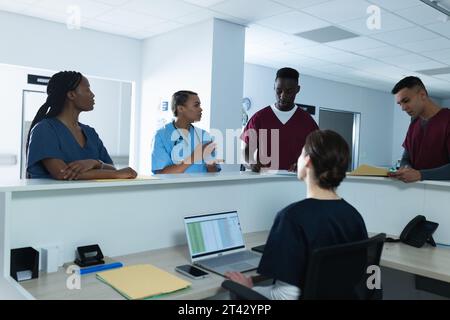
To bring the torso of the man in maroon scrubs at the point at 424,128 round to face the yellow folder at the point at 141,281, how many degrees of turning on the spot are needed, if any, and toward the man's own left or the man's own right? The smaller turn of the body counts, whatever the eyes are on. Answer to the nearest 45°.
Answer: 0° — they already face it

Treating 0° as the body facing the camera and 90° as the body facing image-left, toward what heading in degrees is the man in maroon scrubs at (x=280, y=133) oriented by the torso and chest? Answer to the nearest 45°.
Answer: approximately 0°

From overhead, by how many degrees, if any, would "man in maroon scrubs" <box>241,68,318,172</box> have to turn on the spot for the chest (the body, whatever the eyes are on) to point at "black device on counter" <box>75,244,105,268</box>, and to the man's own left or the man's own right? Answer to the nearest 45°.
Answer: approximately 45° to the man's own right

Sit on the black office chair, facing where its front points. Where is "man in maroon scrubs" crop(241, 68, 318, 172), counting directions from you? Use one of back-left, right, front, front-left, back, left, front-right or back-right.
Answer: front-right

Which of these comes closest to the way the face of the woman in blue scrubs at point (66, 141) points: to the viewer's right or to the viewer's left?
to the viewer's right

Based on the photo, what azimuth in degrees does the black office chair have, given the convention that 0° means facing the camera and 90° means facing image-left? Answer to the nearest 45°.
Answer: approximately 135°

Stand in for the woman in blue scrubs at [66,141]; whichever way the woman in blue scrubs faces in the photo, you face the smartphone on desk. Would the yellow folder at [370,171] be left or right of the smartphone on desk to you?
left

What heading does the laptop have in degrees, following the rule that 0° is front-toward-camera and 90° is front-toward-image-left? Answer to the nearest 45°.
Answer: approximately 315°

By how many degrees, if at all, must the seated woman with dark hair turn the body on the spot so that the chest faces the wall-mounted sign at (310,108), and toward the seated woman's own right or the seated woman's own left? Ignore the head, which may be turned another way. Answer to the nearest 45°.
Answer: approximately 45° to the seated woman's own right

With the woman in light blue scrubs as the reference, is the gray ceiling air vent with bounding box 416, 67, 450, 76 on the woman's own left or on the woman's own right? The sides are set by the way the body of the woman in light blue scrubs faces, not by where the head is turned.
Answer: on the woman's own left

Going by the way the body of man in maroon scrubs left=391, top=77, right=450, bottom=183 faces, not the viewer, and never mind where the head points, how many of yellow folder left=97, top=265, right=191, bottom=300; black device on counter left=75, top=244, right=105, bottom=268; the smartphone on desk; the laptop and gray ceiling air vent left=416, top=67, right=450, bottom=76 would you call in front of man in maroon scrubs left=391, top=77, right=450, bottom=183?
4
